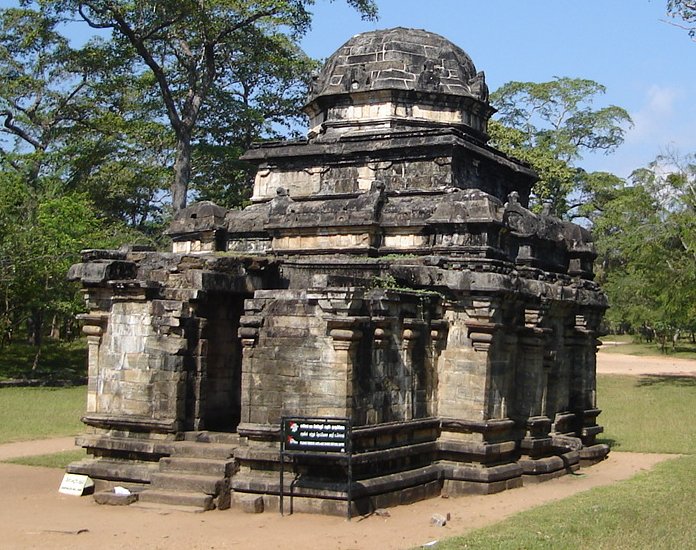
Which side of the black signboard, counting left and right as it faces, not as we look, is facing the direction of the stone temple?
back

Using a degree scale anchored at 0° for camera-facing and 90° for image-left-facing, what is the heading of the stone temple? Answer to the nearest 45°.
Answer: approximately 45°

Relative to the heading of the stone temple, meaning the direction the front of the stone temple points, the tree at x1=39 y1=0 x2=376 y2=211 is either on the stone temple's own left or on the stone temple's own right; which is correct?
on the stone temple's own right

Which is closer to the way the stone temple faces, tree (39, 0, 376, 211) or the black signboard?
the black signboard

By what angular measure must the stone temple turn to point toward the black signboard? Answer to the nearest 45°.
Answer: approximately 45° to its left

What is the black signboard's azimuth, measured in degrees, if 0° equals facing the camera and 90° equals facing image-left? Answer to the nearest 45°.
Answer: approximately 0°

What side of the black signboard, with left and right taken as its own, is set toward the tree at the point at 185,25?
back
